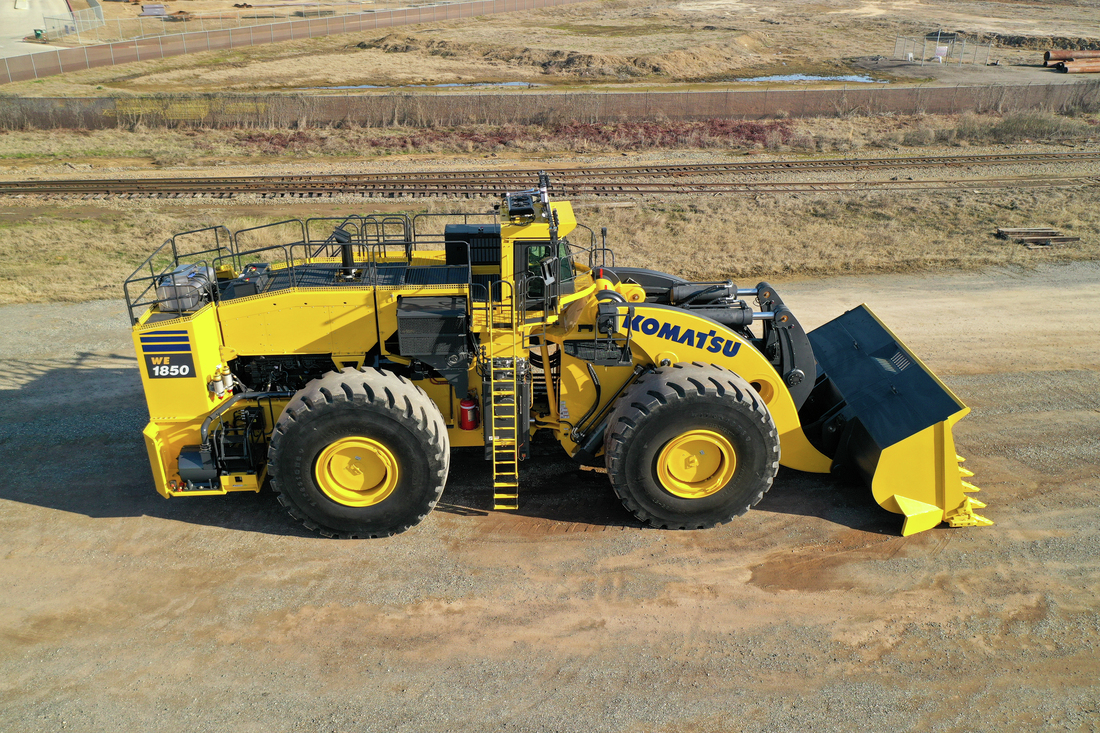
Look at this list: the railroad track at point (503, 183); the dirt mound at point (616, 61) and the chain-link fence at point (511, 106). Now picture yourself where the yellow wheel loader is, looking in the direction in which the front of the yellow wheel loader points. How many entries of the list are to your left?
3

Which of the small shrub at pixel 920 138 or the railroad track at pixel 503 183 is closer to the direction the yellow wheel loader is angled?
the small shrub

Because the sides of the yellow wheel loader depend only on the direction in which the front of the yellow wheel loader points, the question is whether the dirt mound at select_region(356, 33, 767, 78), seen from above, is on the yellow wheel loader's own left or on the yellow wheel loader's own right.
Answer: on the yellow wheel loader's own left

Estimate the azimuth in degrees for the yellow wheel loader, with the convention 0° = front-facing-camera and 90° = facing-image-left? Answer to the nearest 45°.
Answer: approximately 270°

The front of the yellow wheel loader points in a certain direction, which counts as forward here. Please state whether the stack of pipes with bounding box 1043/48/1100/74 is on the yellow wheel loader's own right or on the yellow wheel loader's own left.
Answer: on the yellow wheel loader's own left

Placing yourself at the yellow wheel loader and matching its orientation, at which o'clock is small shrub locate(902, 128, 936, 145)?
The small shrub is roughly at 10 o'clock from the yellow wheel loader.

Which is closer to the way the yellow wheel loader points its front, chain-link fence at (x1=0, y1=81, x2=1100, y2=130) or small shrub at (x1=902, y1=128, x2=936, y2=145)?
the small shrub

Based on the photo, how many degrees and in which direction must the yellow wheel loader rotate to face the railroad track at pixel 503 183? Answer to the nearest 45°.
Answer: approximately 90° to its left

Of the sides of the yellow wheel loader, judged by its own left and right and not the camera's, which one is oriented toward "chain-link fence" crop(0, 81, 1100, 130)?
left

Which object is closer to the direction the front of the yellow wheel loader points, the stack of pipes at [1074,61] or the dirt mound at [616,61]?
the stack of pipes
